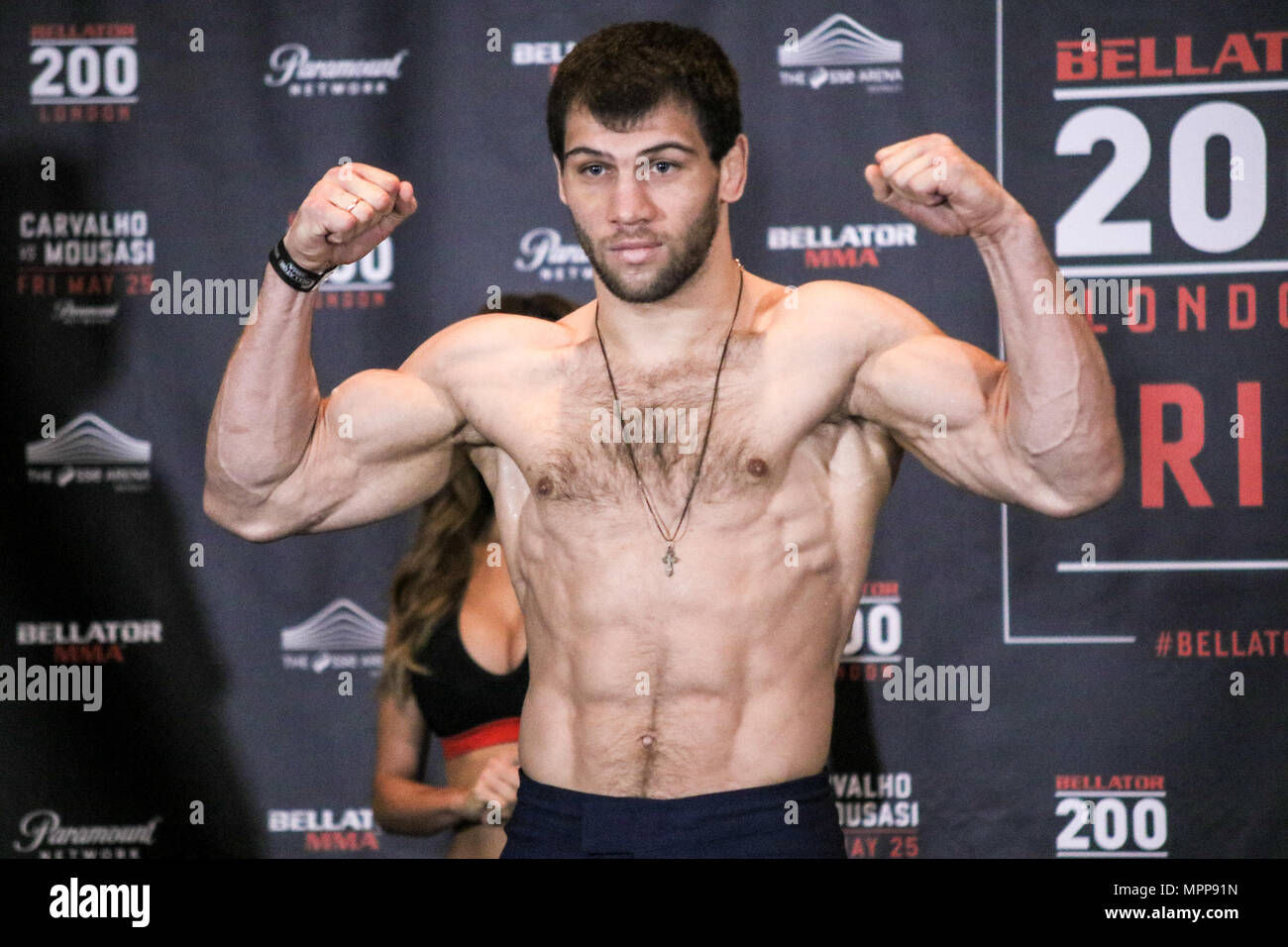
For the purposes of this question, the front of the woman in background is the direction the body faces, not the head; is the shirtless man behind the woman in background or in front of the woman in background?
in front

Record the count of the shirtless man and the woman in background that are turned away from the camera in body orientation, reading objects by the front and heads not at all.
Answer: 0

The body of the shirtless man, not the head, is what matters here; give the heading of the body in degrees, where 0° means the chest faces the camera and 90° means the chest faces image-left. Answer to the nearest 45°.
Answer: approximately 0°

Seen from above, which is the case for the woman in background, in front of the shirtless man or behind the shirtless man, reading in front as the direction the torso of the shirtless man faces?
behind
